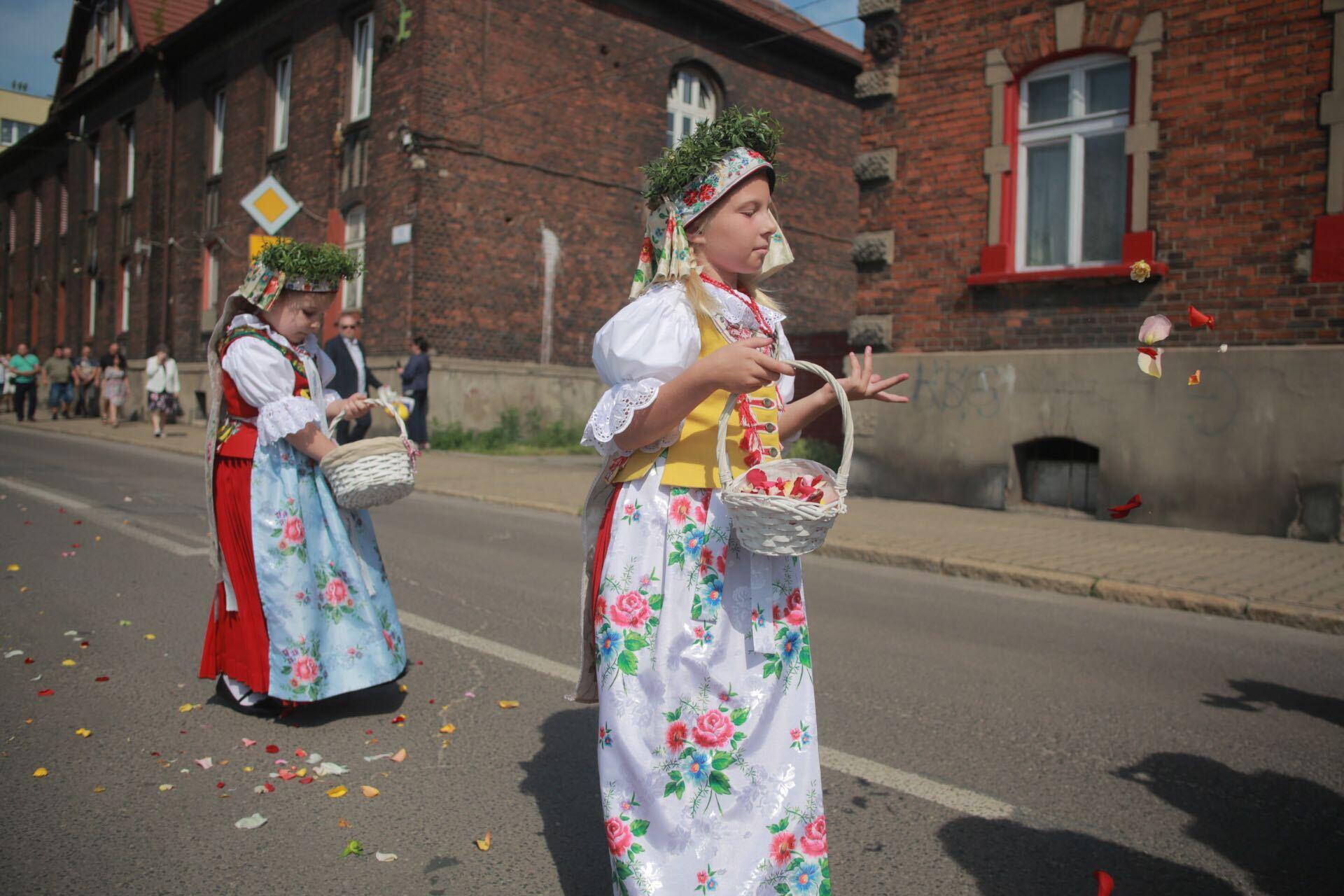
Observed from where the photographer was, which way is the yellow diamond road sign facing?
facing the viewer

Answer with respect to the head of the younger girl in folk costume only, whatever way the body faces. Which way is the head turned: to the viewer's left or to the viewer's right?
to the viewer's right

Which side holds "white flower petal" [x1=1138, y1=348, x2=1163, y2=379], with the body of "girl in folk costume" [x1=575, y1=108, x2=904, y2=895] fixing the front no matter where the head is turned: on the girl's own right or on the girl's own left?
on the girl's own left

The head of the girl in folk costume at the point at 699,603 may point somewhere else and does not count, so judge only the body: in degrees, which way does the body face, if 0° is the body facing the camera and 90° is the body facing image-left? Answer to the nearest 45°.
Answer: approximately 315°

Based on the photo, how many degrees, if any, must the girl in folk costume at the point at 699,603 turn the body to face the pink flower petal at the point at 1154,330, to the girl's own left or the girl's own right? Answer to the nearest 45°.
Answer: approximately 45° to the girl's own left

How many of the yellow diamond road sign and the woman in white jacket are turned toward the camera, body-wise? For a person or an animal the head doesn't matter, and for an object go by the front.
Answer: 2

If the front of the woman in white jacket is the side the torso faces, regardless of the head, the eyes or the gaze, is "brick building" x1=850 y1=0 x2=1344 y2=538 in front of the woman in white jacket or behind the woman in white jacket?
in front

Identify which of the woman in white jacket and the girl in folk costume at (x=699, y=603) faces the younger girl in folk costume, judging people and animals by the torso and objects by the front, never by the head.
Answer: the woman in white jacket

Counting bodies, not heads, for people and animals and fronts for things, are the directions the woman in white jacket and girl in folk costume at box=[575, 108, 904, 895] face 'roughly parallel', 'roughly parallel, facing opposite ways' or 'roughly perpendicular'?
roughly parallel

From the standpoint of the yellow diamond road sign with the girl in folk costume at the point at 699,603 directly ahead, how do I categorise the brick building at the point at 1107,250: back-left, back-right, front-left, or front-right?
front-left
